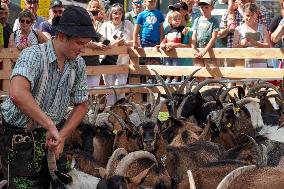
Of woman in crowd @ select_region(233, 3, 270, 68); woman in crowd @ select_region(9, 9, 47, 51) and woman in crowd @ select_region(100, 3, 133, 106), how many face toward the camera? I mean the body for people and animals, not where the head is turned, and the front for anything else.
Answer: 3

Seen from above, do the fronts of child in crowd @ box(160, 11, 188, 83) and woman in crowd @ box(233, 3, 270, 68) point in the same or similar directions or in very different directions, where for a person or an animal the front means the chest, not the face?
same or similar directions

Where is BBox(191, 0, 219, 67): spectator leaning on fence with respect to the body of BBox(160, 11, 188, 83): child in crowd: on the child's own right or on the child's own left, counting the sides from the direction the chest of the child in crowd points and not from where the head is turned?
on the child's own left

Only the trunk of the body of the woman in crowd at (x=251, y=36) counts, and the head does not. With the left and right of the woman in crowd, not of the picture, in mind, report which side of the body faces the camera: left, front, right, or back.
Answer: front

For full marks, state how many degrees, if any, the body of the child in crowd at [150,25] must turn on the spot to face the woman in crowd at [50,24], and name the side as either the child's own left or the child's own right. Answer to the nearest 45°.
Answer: approximately 45° to the child's own right

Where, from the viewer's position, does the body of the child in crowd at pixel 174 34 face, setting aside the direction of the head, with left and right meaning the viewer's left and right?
facing the viewer

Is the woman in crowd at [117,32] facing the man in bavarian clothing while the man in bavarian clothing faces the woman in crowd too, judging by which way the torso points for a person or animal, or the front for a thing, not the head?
no

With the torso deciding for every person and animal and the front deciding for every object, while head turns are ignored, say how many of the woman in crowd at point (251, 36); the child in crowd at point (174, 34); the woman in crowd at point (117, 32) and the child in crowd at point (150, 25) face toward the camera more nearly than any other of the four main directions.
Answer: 4

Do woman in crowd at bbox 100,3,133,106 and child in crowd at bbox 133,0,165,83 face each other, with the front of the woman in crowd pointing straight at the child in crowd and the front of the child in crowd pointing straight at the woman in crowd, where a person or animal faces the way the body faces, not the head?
no

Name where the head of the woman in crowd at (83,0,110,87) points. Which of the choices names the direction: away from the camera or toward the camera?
toward the camera

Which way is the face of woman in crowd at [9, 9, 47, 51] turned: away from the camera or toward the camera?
toward the camera

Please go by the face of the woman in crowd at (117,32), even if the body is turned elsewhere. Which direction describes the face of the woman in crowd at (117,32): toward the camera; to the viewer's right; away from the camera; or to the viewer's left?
toward the camera

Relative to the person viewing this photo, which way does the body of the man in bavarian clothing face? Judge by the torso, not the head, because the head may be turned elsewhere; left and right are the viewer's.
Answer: facing the viewer and to the right of the viewer

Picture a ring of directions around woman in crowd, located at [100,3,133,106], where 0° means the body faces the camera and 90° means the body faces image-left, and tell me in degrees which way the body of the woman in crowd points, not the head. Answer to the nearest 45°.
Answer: approximately 0°

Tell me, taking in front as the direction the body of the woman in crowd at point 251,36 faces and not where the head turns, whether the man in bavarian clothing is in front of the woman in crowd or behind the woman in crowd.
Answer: in front

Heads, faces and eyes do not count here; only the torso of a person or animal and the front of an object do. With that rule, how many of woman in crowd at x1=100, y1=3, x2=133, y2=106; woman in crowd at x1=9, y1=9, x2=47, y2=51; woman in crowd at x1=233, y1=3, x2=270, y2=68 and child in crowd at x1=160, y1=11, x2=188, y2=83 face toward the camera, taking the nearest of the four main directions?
4
